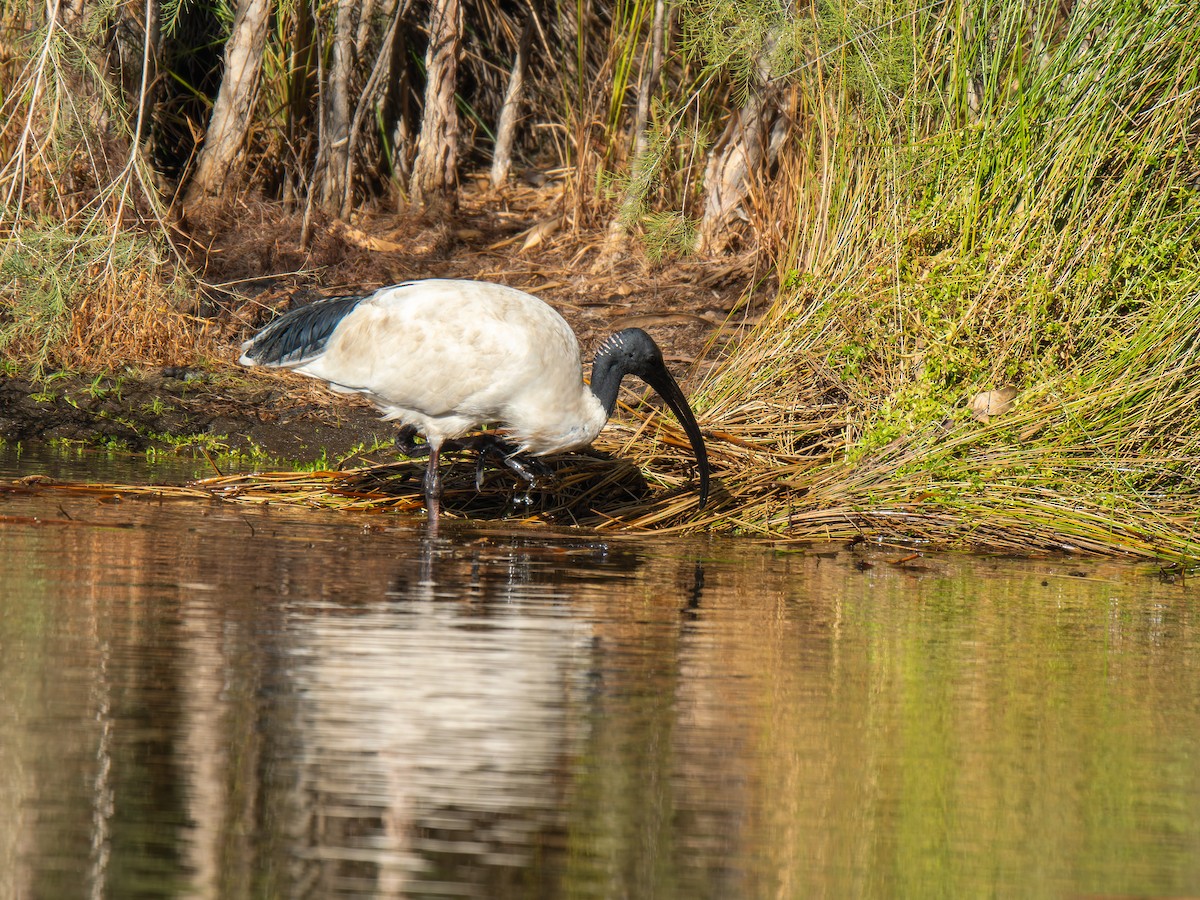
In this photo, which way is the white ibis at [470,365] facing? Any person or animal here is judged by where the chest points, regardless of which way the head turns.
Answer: to the viewer's right

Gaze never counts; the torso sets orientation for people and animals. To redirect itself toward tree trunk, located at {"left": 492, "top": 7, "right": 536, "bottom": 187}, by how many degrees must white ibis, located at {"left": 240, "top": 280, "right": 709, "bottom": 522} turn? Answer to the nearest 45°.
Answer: approximately 90° to its left

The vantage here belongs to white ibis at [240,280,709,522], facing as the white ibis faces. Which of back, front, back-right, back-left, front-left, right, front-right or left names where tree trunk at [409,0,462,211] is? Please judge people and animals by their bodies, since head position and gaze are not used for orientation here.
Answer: left

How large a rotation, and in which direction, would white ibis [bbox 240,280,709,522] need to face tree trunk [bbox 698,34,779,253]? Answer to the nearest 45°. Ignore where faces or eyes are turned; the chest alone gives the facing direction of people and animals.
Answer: approximately 45° to its left

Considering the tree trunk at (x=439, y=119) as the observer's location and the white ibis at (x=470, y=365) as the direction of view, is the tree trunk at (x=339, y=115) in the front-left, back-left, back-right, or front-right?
front-right

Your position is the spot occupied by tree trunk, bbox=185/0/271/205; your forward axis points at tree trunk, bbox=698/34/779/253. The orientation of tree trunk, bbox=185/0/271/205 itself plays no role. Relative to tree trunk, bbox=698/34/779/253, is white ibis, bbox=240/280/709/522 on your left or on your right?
right

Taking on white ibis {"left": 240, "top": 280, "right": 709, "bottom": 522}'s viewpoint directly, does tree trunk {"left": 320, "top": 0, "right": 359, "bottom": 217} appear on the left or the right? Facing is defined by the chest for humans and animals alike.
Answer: on its left

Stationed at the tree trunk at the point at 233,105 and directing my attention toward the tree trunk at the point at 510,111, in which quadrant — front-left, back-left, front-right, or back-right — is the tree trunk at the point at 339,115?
front-right

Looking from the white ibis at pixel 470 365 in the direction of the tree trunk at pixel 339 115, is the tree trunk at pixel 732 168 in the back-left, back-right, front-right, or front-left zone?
front-right

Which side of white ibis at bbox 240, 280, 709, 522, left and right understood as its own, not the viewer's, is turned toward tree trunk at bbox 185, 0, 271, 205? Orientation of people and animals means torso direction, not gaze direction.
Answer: left

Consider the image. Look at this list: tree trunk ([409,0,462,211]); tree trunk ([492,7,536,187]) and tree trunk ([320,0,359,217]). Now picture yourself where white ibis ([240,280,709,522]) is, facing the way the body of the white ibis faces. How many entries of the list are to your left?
3
